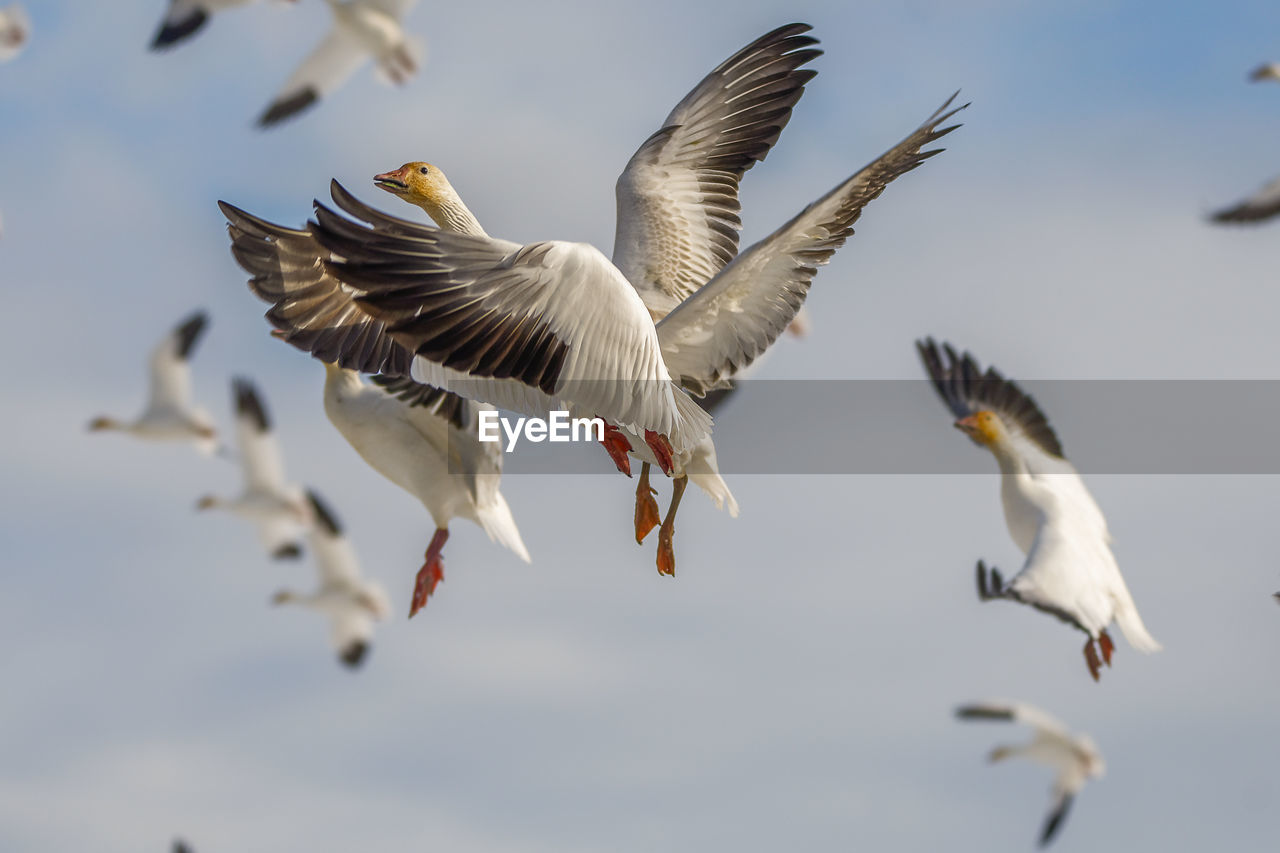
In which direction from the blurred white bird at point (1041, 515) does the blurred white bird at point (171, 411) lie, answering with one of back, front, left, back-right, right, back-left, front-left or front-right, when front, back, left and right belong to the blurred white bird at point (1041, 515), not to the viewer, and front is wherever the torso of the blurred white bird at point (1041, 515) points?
front

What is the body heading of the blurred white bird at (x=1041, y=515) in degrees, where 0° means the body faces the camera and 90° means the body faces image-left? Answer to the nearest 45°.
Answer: approximately 90°

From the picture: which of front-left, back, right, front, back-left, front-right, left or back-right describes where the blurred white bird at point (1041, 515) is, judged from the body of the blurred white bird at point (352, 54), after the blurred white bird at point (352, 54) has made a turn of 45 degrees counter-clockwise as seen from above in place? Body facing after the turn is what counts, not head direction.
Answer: left

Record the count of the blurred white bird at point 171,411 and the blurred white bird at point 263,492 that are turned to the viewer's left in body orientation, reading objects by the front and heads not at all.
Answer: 2

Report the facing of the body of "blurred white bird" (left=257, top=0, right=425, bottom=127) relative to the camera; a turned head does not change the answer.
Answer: to the viewer's left

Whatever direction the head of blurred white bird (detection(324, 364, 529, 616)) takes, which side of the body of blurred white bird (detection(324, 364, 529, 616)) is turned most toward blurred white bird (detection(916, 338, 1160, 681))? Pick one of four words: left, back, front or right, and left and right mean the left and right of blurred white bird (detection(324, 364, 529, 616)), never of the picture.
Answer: back

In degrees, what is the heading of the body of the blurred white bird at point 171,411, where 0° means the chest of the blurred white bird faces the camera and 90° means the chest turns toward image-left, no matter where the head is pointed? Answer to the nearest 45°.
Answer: approximately 90°

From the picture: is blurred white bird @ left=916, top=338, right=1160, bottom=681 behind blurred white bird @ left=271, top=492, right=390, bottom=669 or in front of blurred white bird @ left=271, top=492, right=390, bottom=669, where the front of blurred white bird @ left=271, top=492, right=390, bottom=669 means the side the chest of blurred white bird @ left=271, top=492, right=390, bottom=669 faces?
behind

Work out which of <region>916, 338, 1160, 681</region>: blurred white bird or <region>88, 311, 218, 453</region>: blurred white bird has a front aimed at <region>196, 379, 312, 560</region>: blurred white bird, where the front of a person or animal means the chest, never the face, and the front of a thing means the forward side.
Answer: <region>916, 338, 1160, 681</region>: blurred white bird

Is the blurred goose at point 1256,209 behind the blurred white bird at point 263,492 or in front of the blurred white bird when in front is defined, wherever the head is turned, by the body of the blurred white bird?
behind

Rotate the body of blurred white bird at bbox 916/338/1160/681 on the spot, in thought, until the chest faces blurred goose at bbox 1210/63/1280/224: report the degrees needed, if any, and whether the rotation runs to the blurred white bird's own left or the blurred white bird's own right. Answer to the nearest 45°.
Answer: approximately 180°

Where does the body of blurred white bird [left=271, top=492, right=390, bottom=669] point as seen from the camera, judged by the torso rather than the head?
to the viewer's left

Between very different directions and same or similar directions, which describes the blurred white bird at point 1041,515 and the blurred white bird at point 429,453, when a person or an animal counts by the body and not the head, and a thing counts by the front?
same or similar directions

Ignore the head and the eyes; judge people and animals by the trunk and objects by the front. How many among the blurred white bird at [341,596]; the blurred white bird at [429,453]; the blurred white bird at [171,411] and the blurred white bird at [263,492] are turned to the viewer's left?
4

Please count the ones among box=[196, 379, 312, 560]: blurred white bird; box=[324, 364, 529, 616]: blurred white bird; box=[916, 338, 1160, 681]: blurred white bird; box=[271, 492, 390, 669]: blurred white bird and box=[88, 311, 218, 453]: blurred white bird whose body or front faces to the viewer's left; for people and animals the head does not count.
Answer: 5
